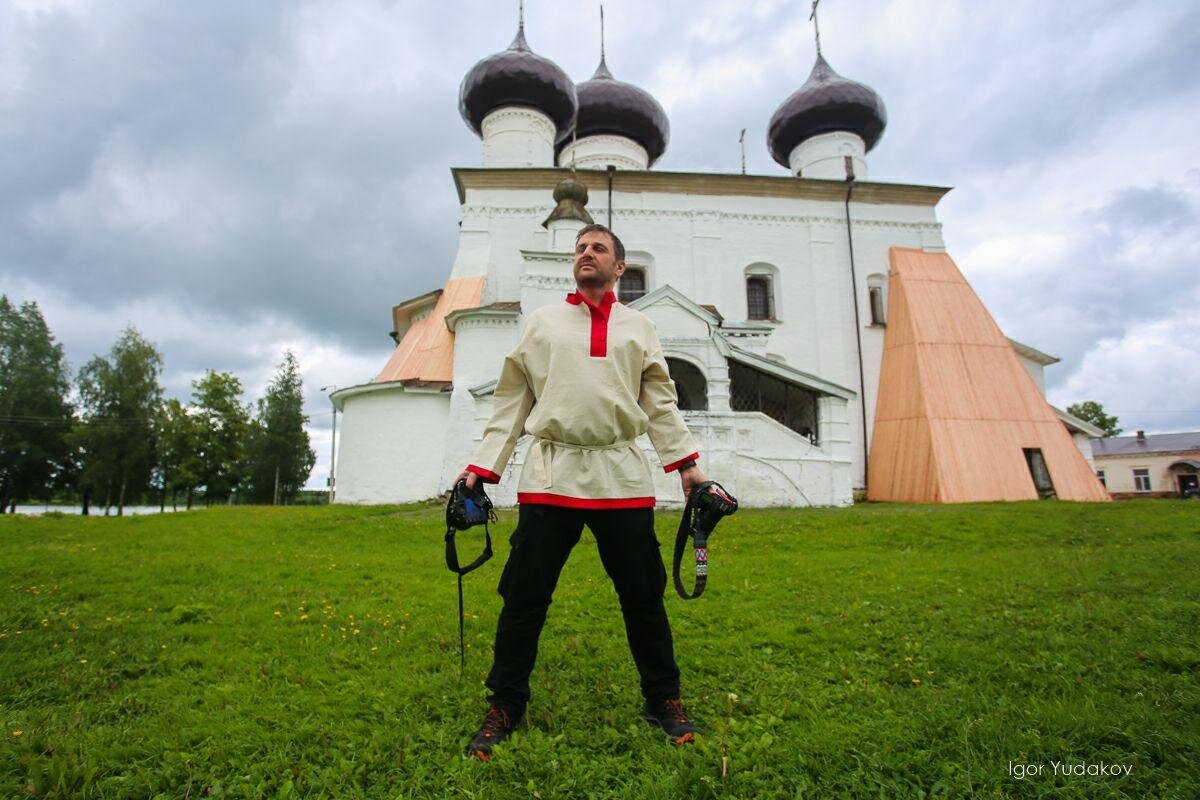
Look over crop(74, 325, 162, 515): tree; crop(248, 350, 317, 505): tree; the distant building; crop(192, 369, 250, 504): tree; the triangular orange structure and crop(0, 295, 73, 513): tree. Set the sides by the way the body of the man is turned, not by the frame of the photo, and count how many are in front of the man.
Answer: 0

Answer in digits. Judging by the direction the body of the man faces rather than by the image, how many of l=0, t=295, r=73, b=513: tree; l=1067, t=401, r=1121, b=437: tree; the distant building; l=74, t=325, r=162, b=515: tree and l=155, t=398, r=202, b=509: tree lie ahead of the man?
0

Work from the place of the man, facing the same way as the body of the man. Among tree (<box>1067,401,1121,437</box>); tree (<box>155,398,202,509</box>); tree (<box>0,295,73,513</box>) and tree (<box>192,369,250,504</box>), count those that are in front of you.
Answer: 0

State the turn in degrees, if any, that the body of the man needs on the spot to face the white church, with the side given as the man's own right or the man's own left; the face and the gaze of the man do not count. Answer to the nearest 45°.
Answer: approximately 180°

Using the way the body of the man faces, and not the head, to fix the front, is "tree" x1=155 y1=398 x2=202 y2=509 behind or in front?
behind

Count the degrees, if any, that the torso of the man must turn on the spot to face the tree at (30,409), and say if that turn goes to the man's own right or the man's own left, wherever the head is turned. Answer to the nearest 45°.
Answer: approximately 135° to the man's own right

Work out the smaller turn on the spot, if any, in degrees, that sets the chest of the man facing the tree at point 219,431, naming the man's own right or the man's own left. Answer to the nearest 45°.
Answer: approximately 135° to the man's own right

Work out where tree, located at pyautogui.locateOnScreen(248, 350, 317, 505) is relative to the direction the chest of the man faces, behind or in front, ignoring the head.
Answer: behind

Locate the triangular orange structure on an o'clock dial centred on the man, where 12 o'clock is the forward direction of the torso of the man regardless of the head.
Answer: The triangular orange structure is roughly at 7 o'clock from the man.

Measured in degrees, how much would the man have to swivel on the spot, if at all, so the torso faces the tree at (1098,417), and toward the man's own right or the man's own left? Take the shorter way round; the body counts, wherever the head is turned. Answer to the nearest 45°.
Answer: approximately 135° to the man's own left

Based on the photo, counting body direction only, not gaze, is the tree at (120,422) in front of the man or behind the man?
behind

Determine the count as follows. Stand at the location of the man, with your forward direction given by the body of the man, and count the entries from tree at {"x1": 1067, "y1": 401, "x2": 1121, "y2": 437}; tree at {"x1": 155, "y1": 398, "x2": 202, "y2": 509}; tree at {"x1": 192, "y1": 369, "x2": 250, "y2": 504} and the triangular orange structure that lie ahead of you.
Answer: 0

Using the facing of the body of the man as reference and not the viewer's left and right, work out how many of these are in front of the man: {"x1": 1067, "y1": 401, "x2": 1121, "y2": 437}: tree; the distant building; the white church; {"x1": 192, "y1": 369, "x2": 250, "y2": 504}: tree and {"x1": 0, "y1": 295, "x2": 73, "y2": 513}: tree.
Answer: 0

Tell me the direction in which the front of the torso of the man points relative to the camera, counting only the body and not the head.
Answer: toward the camera
